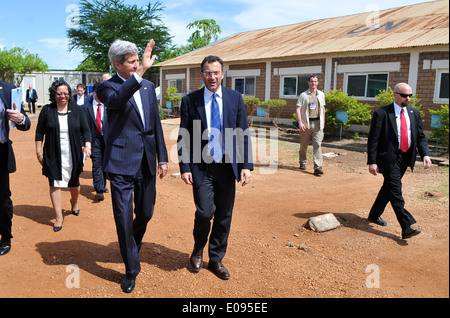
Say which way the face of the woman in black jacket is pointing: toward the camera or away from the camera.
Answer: toward the camera

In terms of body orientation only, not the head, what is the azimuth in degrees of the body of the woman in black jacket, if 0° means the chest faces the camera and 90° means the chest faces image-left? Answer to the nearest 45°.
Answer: approximately 0°

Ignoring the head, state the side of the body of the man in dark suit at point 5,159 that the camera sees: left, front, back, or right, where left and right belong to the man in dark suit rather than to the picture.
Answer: front

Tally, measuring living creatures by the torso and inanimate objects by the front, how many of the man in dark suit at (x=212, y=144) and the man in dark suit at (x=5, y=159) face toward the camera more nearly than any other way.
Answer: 2

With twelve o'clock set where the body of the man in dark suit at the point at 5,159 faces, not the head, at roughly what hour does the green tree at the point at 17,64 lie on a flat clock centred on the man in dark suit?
The green tree is roughly at 6 o'clock from the man in dark suit.

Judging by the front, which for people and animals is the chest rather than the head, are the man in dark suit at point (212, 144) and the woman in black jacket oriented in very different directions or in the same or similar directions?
same or similar directions

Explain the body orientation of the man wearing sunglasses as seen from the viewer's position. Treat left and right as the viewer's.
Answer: facing the viewer and to the right of the viewer

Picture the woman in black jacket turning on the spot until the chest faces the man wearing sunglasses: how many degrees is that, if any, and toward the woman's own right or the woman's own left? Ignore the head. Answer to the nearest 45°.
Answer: approximately 45° to the woman's own left

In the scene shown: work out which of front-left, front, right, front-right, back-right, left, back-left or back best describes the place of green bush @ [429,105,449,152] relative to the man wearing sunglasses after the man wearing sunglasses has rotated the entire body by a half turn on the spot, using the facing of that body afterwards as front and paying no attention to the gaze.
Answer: front-right

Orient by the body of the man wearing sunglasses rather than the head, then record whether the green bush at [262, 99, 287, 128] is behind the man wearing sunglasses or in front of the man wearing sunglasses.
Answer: behind

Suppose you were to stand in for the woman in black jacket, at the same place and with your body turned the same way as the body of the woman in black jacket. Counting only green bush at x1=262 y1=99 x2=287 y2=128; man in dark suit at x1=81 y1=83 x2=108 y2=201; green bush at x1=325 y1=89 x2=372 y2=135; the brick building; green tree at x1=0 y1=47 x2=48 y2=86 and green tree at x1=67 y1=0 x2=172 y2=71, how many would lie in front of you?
0

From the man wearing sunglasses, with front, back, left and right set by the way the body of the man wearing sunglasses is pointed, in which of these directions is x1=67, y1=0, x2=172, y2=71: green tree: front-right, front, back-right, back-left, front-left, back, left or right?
back

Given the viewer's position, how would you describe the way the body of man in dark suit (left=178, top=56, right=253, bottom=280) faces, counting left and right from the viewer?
facing the viewer

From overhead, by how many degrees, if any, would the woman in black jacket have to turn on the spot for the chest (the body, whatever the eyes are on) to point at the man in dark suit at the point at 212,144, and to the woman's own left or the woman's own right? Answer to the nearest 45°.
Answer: approximately 45° to the woman's own left

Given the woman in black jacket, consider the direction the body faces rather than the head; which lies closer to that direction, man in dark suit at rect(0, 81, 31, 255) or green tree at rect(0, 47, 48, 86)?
the man in dark suit

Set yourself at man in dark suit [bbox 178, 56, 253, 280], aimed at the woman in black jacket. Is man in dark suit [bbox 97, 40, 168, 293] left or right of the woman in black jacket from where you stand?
left
